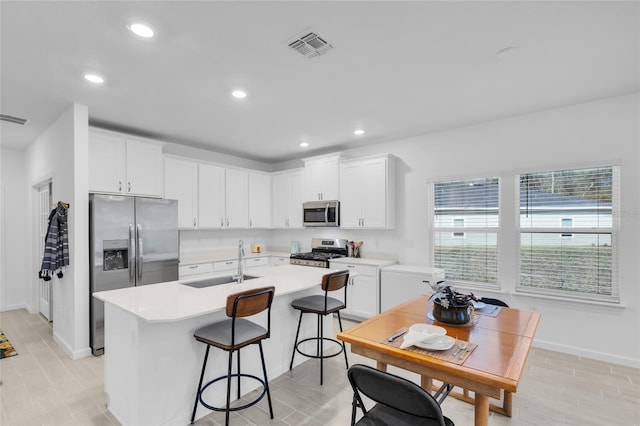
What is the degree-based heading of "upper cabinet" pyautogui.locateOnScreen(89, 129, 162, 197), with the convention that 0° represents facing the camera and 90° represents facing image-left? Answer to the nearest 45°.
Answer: approximately 315°

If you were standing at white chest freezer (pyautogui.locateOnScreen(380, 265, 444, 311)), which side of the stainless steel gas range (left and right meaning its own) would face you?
left

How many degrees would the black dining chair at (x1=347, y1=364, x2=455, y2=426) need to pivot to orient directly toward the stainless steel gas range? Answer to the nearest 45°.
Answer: approximately 45° to its left

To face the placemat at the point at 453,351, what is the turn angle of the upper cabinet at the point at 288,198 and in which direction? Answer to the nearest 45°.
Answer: approximately 45° to its left

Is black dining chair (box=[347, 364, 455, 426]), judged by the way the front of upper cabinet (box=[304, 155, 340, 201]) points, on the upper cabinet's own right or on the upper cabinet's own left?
on the upper cabinet's own left
